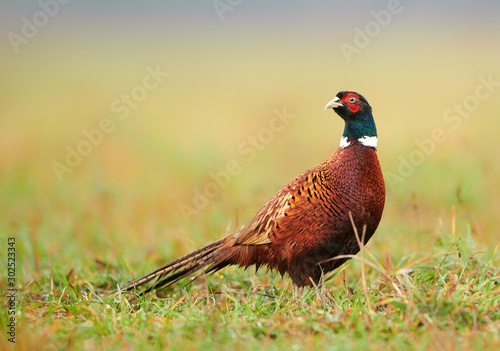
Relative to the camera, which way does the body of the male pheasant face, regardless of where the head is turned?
to the viewer's right
